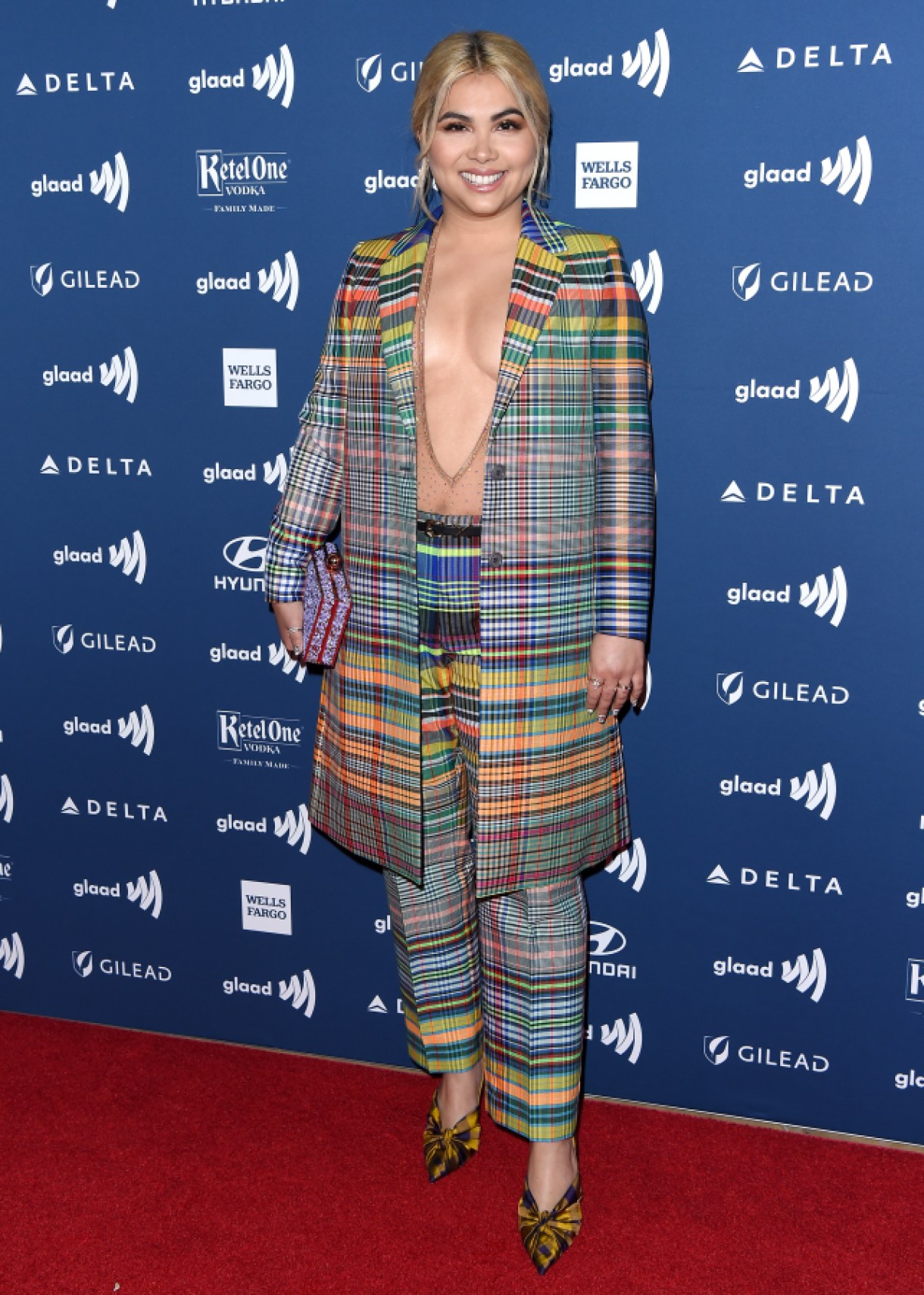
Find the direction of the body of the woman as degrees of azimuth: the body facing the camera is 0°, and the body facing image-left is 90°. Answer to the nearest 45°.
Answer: approximately 0°
